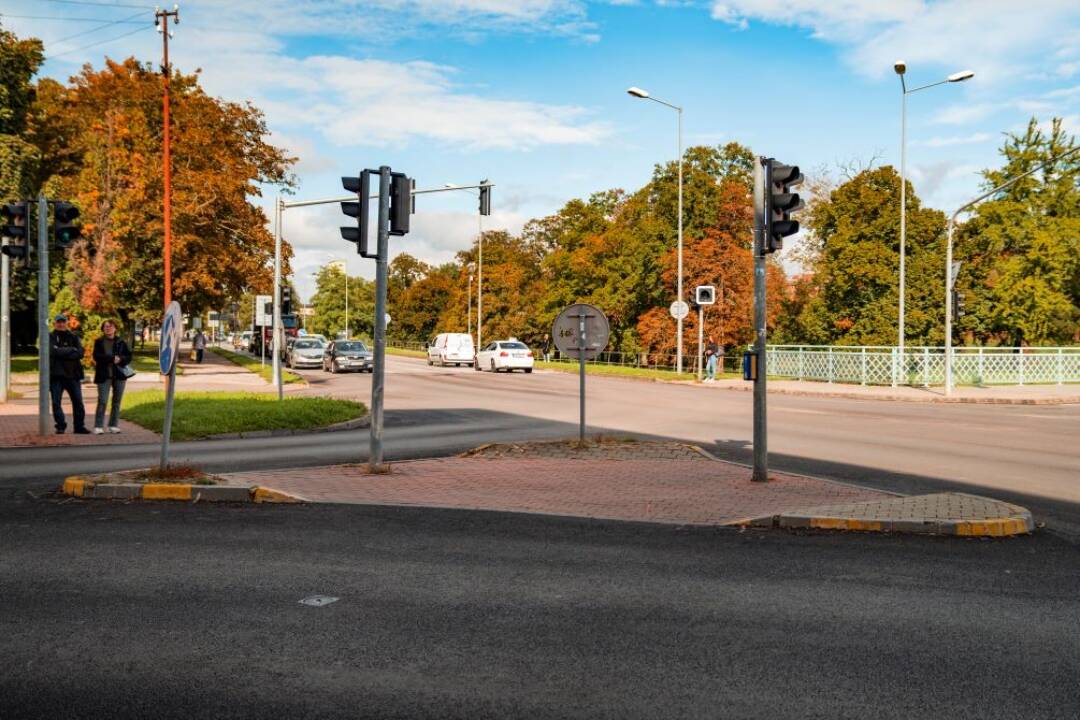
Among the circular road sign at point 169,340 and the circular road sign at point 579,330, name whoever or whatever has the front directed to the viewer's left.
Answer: the circular road sign at point 169,340

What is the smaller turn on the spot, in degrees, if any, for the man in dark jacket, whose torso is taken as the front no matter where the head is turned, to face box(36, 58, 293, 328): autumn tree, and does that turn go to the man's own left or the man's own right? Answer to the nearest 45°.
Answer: approximately 180°

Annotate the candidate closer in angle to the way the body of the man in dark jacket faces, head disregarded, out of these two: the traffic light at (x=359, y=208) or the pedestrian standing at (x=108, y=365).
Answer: the traffic light

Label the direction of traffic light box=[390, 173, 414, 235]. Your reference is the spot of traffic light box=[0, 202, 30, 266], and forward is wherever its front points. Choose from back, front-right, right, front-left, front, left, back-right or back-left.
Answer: back-left

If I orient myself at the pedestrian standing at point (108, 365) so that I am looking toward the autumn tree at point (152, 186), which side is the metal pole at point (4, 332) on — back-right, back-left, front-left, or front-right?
front-left

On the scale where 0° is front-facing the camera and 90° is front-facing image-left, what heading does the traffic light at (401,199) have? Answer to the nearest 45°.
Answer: approximately 225°

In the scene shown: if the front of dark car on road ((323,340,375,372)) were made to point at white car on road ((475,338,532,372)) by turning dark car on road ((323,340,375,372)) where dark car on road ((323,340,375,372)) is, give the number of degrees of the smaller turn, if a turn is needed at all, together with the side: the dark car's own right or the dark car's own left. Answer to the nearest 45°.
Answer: approximately 45° to the dark car's own left

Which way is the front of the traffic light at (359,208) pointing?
to the viewer's left

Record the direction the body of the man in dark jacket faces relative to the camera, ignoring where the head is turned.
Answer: toward the camera

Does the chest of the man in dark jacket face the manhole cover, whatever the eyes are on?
yes

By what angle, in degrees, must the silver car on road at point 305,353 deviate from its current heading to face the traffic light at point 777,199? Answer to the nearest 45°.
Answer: approximately 45° to its right

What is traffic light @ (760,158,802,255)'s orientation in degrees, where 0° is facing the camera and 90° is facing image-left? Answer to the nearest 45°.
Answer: approximately 270°
